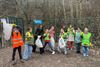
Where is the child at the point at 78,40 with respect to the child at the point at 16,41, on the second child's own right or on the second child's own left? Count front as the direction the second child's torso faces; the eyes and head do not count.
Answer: on the second child's own left

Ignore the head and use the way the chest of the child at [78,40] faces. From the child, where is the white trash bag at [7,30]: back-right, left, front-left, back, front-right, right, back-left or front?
right

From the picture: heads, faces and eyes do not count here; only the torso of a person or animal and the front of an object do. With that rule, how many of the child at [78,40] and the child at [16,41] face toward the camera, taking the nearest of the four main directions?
2

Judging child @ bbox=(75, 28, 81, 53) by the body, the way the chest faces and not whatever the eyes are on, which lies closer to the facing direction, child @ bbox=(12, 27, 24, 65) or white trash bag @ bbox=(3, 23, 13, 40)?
the child

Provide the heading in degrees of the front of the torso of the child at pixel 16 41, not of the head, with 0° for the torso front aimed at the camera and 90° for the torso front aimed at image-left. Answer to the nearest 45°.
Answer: approximately 0°

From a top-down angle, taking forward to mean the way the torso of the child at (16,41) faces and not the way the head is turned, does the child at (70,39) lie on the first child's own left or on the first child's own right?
on the first child's own left

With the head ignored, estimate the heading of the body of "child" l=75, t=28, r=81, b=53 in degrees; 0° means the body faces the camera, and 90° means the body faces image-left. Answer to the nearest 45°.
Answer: approximately 0°
